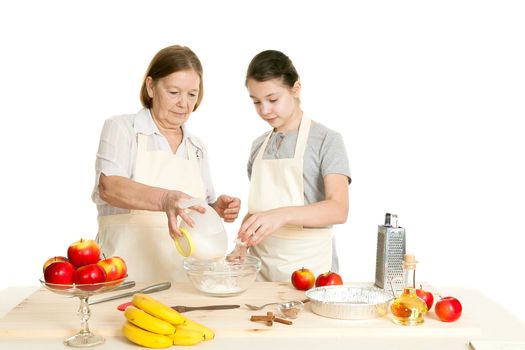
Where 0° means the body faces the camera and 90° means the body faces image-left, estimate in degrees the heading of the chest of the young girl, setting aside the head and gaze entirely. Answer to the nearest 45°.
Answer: approximately 45°

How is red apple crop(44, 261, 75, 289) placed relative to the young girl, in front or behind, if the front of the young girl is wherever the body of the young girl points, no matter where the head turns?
in front

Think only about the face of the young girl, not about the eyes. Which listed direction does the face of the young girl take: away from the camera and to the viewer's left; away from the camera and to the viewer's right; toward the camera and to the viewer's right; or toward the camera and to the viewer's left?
toward the camera and to the viewer's left

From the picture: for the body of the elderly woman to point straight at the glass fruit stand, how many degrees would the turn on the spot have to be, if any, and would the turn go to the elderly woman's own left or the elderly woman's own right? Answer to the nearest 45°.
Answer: approximately 45° to the elderly woman's own right

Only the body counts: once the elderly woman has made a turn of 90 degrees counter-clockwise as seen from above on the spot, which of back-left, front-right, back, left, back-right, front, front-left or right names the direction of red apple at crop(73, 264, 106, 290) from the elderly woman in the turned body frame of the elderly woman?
back-right

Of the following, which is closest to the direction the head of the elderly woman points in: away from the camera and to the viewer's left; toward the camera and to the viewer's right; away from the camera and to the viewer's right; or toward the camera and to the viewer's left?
toward the camera and to the viewer's right

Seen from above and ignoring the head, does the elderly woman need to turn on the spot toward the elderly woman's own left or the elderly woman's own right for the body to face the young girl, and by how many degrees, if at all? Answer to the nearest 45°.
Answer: approximately 45° to the elderly woman's own left

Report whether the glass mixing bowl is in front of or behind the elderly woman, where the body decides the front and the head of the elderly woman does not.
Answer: in front

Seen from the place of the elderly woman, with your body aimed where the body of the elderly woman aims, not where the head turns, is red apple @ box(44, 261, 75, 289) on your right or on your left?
on your right

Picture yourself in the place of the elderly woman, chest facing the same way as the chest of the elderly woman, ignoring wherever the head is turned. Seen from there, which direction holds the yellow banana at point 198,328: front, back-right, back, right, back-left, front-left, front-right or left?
front-right

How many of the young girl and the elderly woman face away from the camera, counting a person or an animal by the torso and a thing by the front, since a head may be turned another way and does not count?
0

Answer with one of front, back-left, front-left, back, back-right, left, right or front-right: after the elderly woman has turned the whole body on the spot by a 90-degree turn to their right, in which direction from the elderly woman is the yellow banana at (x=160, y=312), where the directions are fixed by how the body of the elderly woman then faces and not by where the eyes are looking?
front-left
